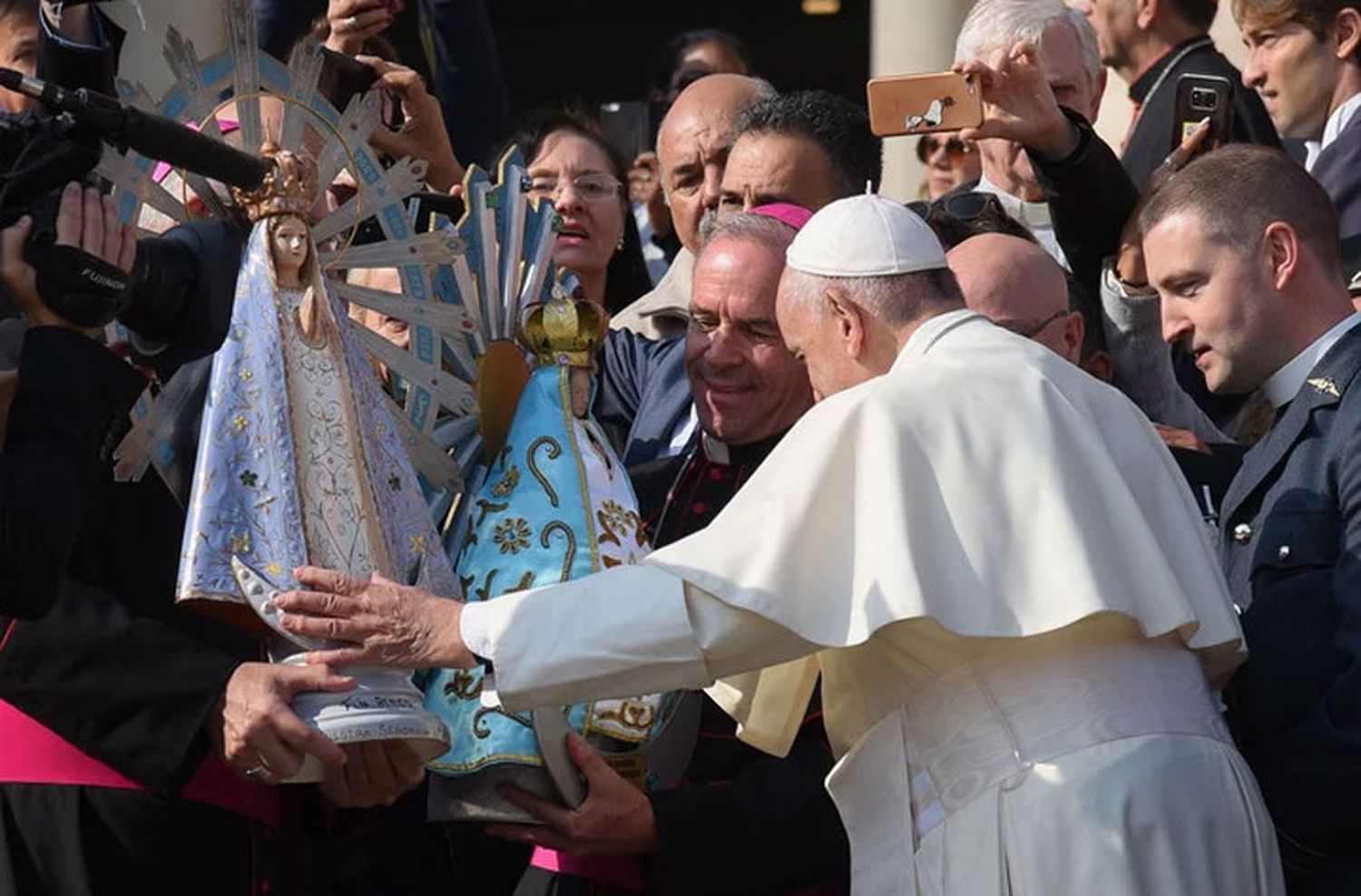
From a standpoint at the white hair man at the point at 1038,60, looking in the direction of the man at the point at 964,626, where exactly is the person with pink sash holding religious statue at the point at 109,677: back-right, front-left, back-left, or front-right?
front-right

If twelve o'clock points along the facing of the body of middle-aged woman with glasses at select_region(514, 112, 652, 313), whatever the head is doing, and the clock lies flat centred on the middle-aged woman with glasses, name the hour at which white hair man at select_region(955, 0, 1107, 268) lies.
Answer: The white hair man is roughly at 8 o'clock from the middle-aged woman with glasses.

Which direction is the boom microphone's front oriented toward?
to the viewer's right

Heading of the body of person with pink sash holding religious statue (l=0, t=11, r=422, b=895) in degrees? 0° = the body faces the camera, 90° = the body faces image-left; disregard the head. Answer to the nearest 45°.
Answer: approximately 270°

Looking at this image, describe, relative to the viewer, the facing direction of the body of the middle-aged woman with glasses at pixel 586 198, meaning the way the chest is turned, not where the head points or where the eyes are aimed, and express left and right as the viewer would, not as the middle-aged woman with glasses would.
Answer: facing the viewer and to the left of the viewer

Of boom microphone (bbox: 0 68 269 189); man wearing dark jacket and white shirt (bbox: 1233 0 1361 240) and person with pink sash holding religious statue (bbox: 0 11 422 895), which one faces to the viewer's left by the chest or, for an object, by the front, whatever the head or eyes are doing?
the man wearing dark jacket and white shirt

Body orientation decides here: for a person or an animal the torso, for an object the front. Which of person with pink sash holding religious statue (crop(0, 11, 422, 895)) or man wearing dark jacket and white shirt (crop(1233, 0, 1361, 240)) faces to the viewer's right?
the person with pink sash holding religious statue

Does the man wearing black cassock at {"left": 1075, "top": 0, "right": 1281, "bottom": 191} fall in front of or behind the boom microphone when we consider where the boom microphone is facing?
in front

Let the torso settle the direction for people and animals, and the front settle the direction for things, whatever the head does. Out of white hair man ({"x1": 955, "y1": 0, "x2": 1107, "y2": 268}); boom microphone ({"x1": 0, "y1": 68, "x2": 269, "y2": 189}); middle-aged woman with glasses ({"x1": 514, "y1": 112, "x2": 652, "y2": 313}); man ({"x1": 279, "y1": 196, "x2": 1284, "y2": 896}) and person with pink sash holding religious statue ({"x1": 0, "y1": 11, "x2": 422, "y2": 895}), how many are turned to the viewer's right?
2
